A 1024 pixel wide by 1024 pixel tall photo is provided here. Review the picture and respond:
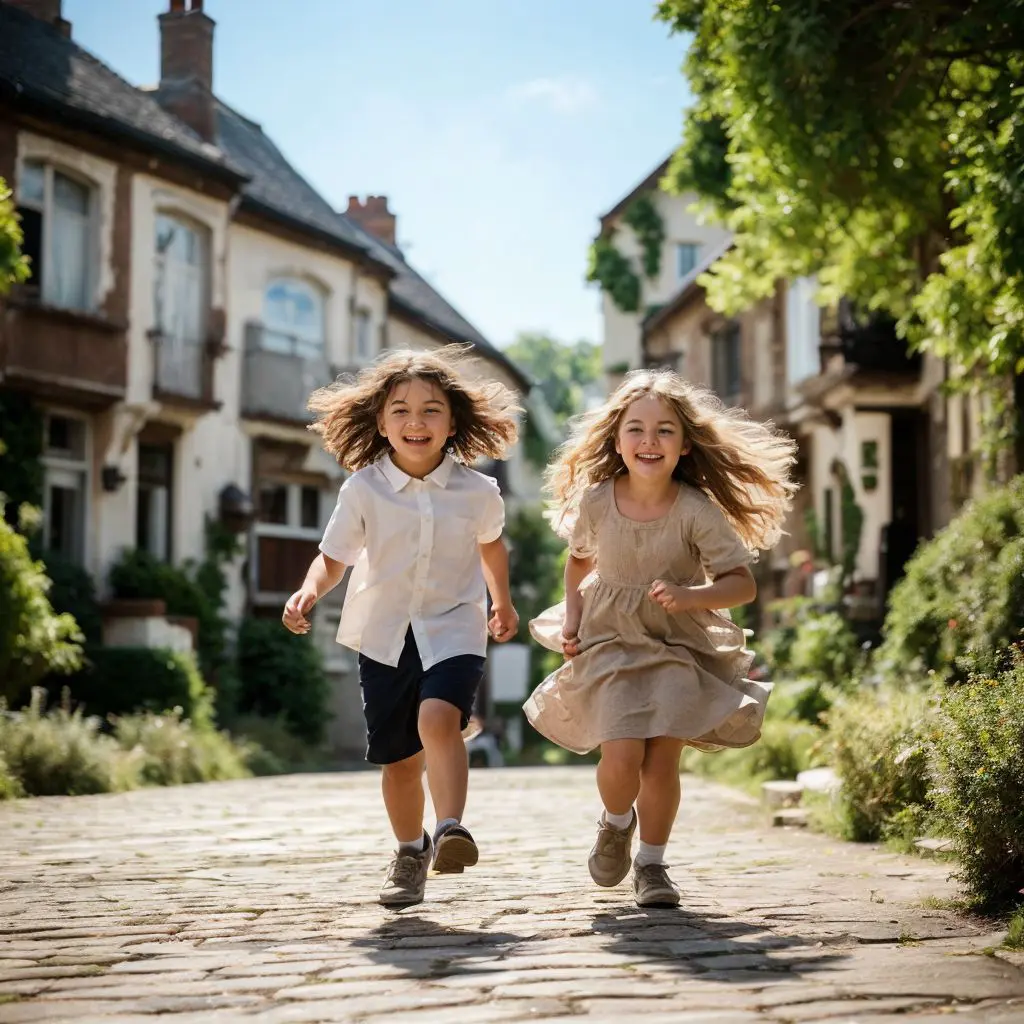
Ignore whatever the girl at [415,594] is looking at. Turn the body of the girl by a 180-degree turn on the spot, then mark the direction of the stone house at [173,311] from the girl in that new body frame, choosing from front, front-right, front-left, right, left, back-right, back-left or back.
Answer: front

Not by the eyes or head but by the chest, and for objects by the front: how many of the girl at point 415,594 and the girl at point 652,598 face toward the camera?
2

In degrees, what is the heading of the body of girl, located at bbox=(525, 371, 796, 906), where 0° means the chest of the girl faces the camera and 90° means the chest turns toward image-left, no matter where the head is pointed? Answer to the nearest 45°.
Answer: approximately 0°

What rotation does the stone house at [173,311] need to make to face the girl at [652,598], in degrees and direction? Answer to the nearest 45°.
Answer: approximately 45° to its right

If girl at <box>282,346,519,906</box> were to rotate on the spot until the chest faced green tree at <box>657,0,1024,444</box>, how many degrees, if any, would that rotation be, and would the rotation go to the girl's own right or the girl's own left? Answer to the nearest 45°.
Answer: approximately 135° to the girl's own left

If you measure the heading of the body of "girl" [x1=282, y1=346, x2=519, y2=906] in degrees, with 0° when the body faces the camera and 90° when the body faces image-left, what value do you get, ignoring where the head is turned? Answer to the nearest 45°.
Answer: approximately 0°

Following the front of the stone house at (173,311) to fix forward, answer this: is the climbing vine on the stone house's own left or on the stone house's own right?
on the stone house's own left

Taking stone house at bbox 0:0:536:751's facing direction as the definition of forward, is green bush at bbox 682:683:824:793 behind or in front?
in front

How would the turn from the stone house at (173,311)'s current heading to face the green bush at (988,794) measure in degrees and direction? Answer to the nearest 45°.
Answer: approximately 45° to its right
